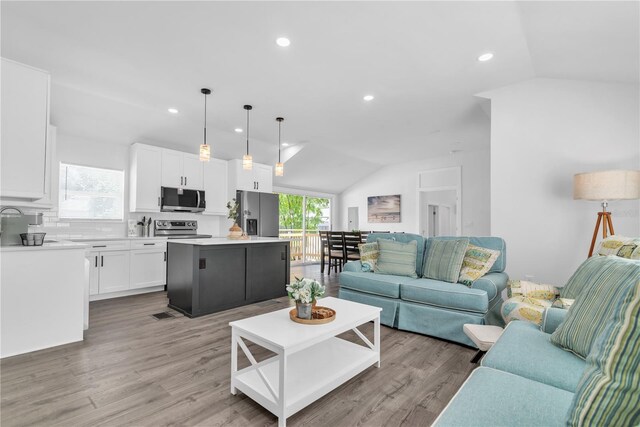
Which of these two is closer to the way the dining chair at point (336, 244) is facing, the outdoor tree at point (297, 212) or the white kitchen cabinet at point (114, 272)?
the outdoor tree

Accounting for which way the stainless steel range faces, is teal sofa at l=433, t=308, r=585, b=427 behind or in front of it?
in front

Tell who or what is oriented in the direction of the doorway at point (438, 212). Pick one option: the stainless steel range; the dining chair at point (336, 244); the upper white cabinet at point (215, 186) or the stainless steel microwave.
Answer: the dining chair

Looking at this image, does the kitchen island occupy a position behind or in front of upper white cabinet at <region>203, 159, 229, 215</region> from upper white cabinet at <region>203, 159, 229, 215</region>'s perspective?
in front

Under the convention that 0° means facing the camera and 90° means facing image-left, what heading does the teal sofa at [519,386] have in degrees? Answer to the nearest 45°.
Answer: approximately 90°

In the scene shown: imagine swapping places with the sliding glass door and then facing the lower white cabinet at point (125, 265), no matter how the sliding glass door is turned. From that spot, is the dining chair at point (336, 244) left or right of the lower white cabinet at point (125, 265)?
left

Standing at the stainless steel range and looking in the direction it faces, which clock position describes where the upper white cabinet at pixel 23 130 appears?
The upper white cabinet is roughly at 1 o'clock from the stainless steel range.

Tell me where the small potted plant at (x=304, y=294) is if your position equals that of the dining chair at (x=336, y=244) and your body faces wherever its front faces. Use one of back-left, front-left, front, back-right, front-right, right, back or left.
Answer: back-right

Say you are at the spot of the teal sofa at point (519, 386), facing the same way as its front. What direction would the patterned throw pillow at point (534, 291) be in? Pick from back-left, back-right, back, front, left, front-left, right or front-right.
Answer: right

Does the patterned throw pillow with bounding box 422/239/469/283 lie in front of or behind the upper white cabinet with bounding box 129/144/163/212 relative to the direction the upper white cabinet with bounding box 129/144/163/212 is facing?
in front

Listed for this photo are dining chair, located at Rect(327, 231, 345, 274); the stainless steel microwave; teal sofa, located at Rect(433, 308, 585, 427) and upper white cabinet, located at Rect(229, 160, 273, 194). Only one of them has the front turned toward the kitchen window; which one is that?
the teal sofa

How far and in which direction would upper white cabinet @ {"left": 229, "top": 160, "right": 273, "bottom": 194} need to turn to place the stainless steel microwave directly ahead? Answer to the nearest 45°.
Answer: approximately 90° to its right
